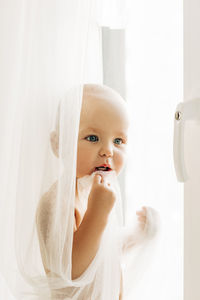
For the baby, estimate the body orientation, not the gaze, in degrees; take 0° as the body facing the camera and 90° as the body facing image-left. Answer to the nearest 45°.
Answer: approximately 315°
